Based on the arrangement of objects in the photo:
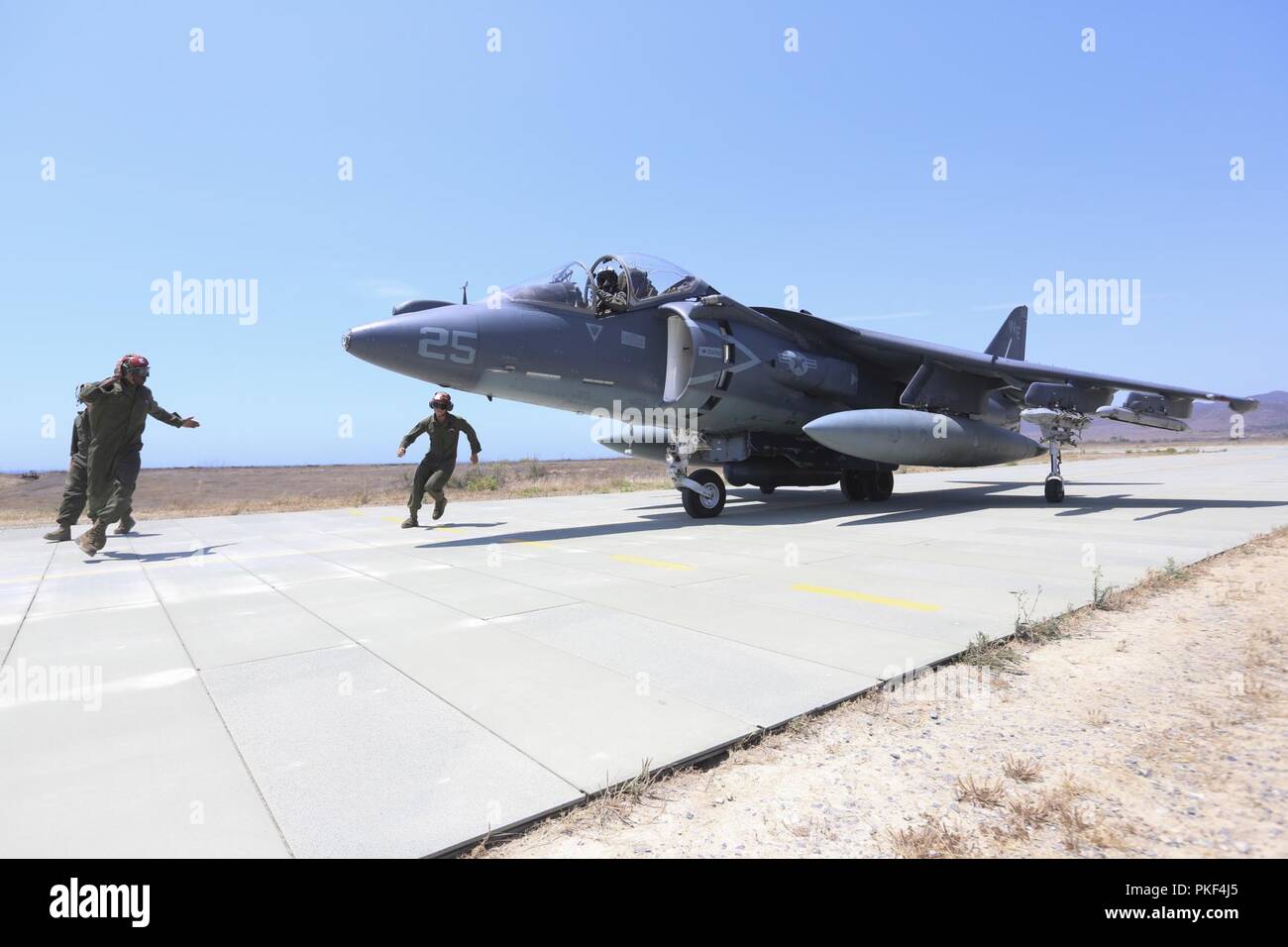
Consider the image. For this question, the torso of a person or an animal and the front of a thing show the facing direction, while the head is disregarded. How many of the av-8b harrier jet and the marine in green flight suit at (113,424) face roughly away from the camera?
0

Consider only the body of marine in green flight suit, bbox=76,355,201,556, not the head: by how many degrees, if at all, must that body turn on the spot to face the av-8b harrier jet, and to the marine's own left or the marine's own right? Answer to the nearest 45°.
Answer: approximately 45° to the marine's own left

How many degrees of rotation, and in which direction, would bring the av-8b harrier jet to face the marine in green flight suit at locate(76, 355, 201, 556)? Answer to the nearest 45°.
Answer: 0° — it already faces them

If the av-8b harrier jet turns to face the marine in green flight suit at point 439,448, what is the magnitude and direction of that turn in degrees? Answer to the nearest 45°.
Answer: approximately 45° to its right

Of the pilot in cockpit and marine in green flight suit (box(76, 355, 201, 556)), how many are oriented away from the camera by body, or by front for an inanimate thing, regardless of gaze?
0

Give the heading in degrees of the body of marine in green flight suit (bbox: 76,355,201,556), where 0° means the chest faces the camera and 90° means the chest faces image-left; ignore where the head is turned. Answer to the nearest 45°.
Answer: approximately 315°

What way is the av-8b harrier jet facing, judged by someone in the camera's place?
facing the viewer and to the left of the viewer
